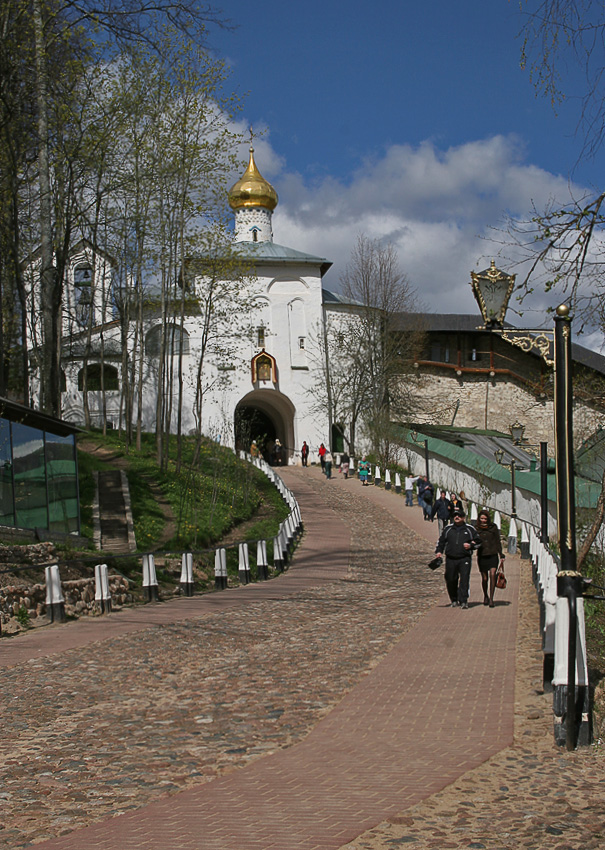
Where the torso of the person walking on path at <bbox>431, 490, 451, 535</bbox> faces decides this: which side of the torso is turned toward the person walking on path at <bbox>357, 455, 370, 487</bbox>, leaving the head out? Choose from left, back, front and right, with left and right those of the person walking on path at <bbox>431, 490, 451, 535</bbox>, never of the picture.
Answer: back

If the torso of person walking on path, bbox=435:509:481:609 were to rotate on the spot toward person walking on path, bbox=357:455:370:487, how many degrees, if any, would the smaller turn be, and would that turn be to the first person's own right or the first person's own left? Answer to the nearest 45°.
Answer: approximately 180°

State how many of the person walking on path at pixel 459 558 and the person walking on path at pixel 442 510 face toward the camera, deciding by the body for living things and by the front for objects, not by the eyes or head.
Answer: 2

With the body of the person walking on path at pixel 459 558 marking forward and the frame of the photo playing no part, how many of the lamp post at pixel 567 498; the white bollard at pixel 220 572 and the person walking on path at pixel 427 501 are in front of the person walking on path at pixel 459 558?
1

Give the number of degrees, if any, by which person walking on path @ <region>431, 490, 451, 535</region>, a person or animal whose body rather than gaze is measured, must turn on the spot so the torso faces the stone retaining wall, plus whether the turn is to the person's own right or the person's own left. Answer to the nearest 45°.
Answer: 0° — they already face it

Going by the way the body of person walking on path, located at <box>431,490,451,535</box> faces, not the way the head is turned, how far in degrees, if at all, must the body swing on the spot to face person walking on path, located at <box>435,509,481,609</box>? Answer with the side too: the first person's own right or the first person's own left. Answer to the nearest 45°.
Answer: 0° — they already face them

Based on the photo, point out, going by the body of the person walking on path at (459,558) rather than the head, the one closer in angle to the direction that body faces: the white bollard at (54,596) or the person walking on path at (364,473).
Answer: the white bollard

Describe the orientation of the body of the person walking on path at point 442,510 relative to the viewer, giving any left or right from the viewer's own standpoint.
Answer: facing the viewer

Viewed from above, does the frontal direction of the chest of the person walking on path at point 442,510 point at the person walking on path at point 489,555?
yes

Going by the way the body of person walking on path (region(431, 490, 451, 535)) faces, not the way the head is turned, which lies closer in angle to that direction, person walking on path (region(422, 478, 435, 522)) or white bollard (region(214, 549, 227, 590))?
the white bollard

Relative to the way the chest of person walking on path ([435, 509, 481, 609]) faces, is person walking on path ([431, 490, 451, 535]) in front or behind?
behind
